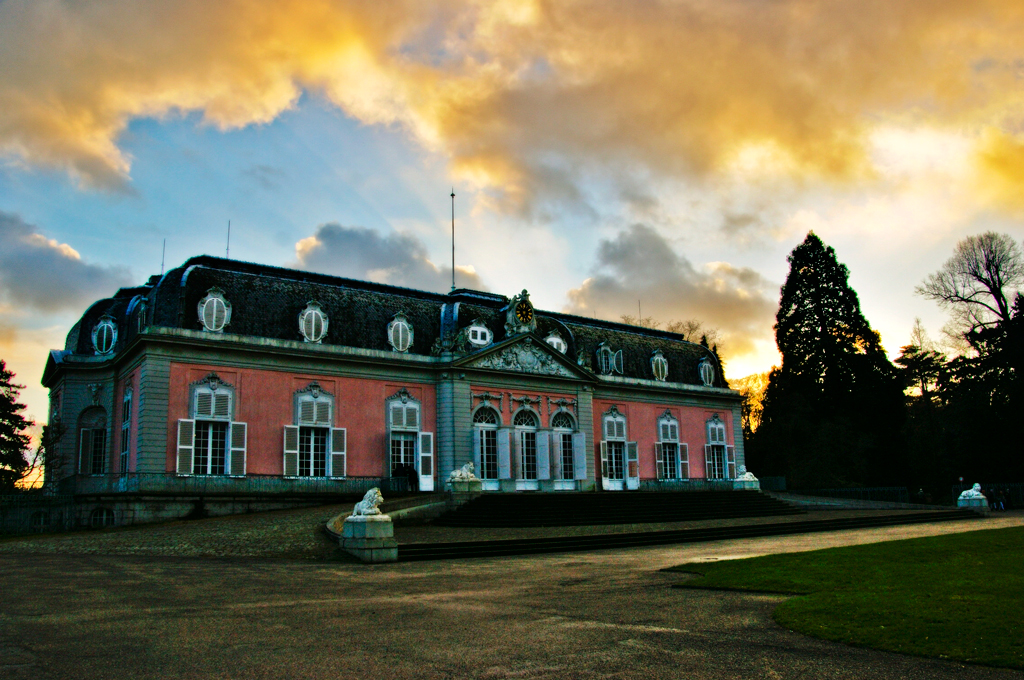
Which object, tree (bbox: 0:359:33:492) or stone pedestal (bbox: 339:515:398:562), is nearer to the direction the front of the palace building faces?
the stone pedestal

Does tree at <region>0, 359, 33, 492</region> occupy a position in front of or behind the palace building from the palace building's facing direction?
behind

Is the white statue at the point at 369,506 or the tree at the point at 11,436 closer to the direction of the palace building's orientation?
the white statue

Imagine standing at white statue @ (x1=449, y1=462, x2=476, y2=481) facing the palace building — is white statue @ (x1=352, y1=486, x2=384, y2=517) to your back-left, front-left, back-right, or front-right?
back-left

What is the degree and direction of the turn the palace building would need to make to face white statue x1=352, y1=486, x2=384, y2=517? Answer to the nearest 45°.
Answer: approximately 45° to its right

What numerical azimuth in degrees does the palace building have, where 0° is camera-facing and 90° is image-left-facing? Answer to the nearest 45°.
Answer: approximately 315°

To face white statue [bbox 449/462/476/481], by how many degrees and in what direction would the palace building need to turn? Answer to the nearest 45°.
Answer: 0° — it already faces it

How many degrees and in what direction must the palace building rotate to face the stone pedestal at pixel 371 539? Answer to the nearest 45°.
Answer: approximately 45° to its right
